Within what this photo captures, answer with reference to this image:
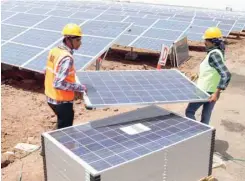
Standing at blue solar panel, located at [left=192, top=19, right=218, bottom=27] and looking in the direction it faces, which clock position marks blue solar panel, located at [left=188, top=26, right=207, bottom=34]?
blue solar panel, located at [left=188, top=26, right=207, bottom=34] is roughly at 11 o'clock from blue solar panel, located at [left=192, top=19, right=218, bottom=27].

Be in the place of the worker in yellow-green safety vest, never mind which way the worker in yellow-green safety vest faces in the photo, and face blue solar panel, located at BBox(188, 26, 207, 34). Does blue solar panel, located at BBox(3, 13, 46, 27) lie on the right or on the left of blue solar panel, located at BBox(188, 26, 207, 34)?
left

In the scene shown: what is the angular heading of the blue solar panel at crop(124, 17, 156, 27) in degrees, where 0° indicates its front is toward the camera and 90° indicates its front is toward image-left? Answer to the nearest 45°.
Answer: approximately 45°

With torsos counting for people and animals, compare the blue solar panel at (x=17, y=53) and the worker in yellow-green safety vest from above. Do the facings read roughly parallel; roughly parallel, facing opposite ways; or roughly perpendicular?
roughly perpendicular

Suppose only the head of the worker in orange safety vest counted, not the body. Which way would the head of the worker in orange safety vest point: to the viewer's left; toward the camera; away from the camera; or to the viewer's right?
to the viewer's right

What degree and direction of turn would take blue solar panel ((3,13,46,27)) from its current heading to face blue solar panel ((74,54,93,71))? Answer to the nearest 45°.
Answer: approximately 45° to its left
